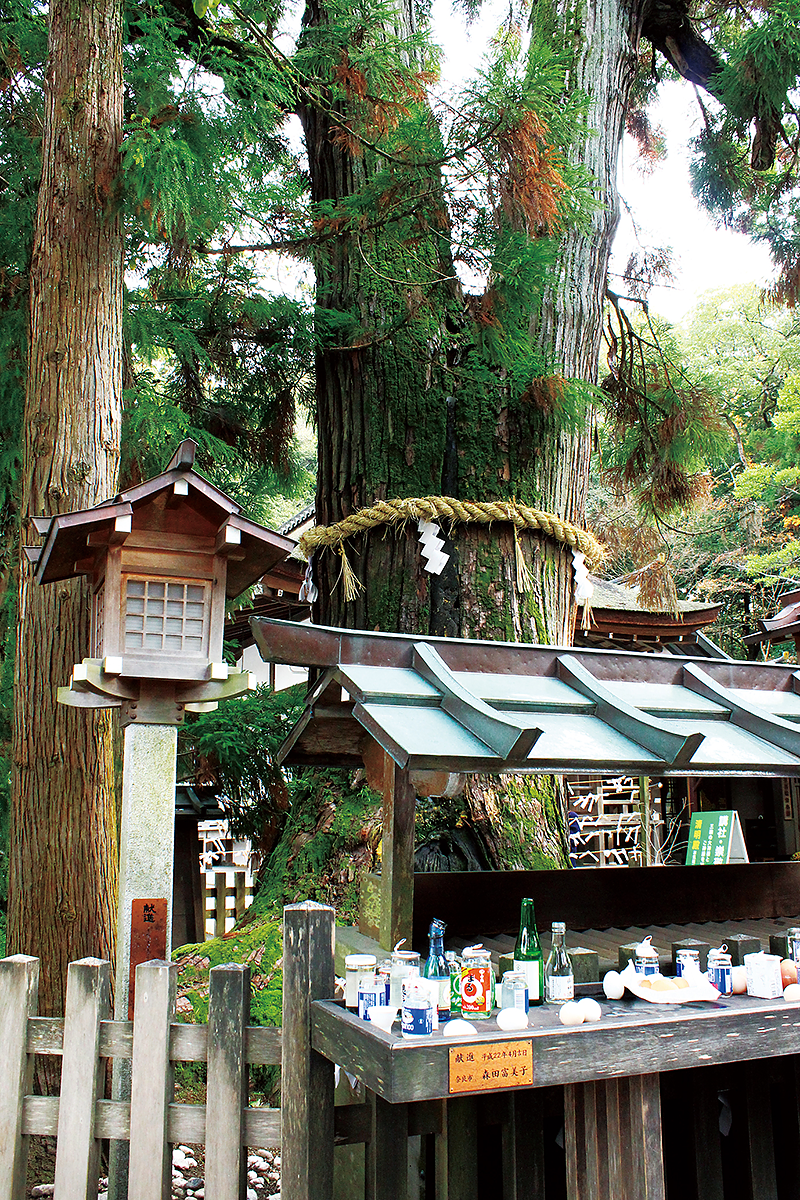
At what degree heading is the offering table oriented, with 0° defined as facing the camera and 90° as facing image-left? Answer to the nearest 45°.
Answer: approximately 0°

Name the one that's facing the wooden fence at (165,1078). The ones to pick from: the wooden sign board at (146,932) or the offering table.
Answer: the wooden sign board

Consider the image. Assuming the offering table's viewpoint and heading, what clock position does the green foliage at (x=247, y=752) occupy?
The green foliage is roughly at 5 o'clock from the offering table.

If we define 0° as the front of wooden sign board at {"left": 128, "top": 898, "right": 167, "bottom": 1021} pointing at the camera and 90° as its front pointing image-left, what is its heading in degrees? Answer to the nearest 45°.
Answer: approximately 0°

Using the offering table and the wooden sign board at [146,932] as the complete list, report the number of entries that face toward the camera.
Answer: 2

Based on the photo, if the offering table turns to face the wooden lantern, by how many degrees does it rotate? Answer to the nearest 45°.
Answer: approximately 135° to its right

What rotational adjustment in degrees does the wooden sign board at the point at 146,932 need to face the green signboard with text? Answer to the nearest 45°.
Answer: approximately 90° to its left

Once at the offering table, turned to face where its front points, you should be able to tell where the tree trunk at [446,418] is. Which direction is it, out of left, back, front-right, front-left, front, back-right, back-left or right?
back

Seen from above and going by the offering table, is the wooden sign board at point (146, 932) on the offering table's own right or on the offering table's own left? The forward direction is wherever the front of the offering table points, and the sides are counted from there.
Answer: on the offering table's own right
